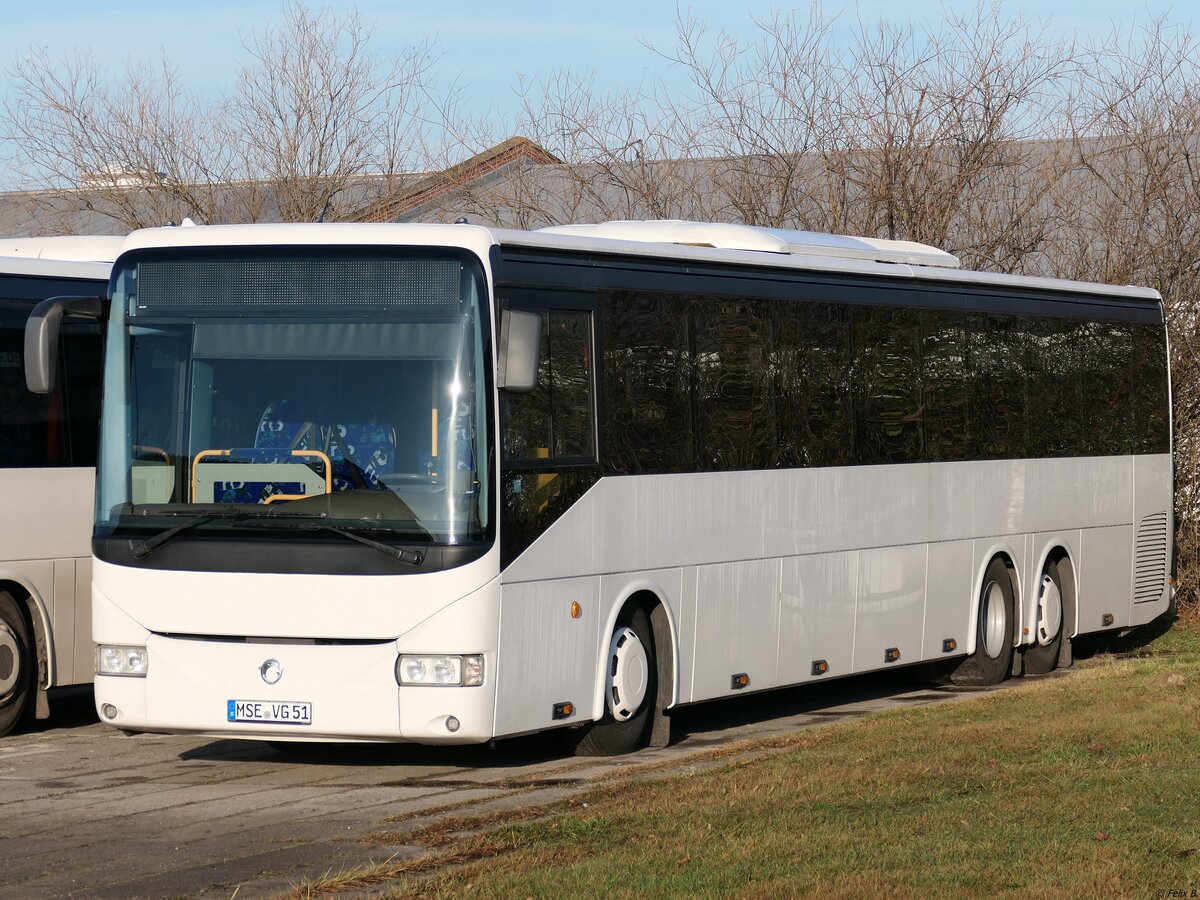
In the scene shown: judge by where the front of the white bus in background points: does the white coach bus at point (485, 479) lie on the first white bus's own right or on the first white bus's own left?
on the first white bus's own left

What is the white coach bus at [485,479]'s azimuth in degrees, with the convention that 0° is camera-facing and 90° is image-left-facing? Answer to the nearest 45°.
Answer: approximately 45°

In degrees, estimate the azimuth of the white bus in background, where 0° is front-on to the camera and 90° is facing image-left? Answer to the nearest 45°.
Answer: approximately 45°

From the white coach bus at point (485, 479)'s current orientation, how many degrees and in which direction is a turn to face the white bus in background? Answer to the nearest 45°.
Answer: approximately 90° to its right
